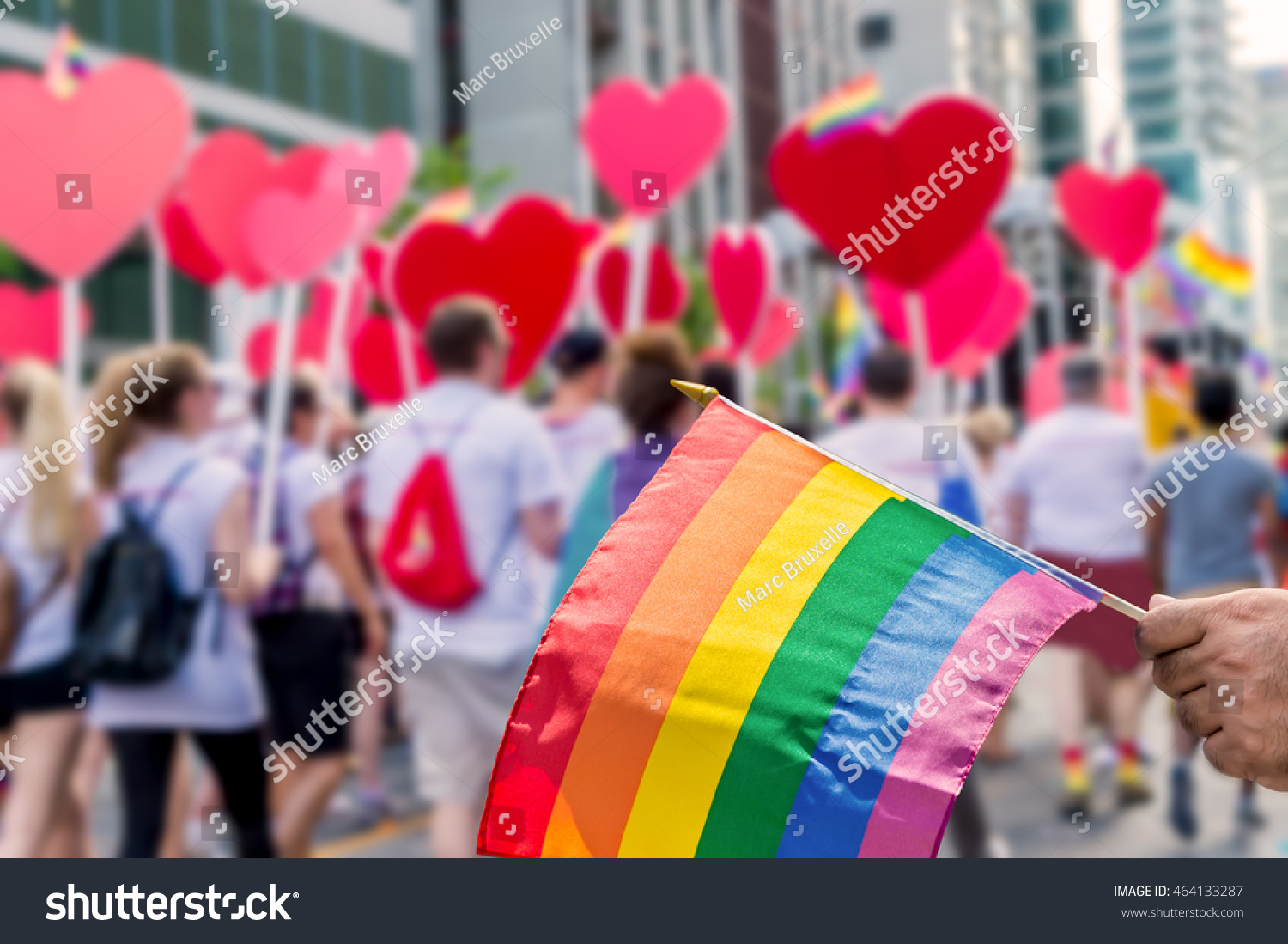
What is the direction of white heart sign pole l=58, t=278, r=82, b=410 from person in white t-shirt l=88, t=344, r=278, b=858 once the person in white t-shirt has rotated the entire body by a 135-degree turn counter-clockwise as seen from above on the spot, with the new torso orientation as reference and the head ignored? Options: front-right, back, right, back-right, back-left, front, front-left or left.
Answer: right

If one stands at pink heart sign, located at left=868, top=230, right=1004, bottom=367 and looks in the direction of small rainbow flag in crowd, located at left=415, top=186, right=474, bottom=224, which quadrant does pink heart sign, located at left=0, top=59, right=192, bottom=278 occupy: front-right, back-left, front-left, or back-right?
front-left

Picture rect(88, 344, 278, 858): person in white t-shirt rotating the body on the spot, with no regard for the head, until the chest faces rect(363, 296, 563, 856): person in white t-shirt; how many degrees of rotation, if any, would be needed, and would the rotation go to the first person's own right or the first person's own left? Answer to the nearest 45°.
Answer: approximately 45° to the first person's own right

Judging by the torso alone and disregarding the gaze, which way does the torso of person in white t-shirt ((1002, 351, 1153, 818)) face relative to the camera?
away from the camera

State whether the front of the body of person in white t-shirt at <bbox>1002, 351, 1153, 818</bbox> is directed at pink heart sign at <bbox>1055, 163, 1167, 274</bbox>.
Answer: yes

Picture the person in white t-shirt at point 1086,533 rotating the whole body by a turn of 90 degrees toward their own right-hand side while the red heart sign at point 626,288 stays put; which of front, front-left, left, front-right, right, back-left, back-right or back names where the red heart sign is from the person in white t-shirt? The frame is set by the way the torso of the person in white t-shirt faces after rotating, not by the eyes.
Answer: back-left

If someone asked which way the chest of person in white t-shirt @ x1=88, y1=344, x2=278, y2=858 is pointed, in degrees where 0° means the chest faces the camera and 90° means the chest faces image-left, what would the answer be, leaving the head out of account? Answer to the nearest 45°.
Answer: approximately 225°

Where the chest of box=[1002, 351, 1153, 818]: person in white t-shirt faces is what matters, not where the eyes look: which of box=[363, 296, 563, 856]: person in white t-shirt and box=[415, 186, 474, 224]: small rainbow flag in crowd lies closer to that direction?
the small rainbow flag in crowd

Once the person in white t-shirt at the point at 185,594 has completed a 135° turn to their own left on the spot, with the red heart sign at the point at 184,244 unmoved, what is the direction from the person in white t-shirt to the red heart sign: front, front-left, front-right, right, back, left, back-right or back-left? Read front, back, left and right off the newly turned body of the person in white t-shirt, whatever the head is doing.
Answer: right

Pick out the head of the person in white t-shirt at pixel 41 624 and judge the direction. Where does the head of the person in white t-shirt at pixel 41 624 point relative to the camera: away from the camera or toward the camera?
away from the camera

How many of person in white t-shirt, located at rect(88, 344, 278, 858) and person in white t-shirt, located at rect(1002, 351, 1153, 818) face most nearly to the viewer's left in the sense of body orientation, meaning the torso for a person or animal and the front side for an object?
0

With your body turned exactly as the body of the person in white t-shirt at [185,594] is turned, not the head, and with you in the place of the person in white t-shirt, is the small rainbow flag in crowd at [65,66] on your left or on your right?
on your left

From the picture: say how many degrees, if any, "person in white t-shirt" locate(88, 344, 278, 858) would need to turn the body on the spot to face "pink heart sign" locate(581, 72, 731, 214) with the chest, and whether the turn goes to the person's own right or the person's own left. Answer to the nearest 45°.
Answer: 0° — they already face it

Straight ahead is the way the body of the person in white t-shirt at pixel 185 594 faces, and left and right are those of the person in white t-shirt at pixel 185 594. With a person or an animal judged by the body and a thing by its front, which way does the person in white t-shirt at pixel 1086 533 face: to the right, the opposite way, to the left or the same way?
the same way
